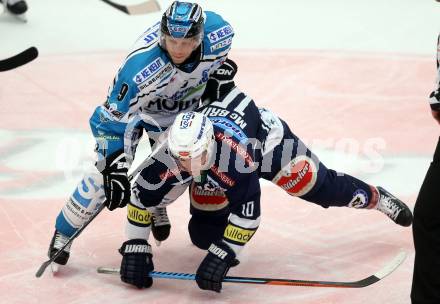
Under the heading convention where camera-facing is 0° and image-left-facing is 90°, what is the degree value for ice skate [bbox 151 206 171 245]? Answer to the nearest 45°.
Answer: approximately 0°
